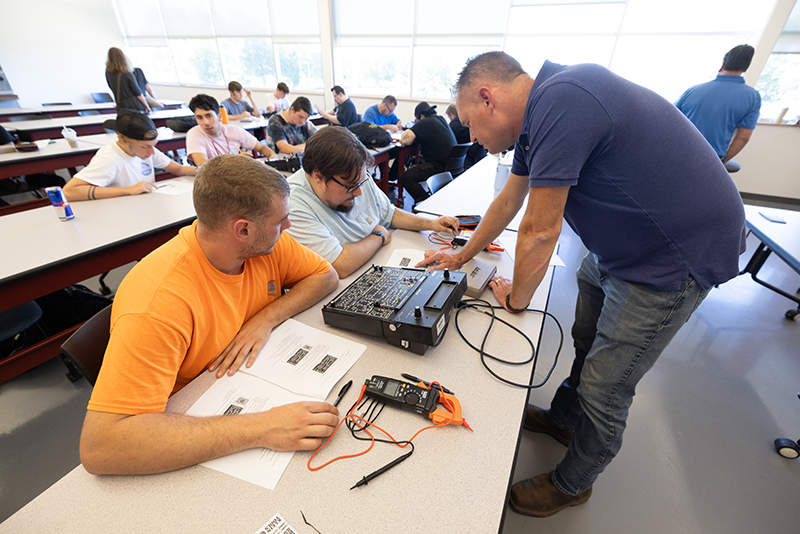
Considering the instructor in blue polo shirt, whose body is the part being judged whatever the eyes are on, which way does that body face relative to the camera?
to the viewer's left

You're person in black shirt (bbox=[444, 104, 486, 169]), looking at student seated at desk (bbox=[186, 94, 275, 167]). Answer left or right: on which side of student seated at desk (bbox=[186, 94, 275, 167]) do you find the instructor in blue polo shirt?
left

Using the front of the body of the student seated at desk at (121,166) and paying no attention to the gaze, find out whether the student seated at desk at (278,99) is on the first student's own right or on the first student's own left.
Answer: on the first student's own left

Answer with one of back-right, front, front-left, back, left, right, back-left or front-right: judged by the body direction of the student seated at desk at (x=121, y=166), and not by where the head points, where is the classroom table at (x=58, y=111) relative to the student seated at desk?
back-left

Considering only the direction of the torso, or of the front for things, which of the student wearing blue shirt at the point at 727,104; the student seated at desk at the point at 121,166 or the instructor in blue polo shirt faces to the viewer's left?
the instructor in blue polo shirt

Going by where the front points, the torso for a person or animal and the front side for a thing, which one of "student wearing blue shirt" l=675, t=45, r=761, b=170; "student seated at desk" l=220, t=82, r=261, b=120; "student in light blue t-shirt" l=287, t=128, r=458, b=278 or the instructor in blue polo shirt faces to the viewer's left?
the instructor in blue polo shirt

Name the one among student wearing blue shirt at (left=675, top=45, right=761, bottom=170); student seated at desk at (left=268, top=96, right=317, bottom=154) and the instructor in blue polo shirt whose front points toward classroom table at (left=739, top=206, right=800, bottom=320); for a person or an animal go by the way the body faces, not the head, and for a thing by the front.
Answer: the student seated at desk

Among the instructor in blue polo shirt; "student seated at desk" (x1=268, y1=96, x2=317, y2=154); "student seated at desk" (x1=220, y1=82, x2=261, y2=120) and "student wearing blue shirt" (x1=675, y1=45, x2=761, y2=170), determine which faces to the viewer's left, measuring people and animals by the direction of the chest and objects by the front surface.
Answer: the instructor in blue polo shirt

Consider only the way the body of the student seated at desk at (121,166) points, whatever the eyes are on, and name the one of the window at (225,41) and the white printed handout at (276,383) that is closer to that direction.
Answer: the white printed handout

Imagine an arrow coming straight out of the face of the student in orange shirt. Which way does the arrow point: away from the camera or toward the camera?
away from the camera
